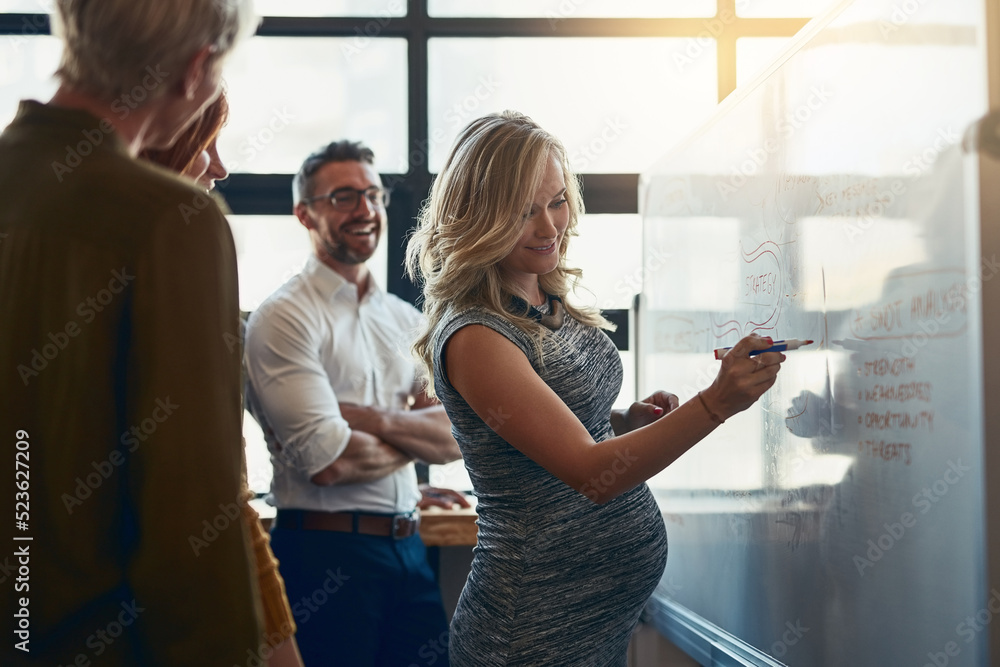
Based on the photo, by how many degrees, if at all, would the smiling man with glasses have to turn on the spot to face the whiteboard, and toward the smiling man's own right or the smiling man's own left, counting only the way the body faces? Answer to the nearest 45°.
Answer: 0° — they already face it

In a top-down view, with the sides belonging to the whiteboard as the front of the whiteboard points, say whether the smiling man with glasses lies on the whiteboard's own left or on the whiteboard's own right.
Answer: on the whiteboard's own right

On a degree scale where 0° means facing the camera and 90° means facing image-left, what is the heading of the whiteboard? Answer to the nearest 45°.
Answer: approximately 45°

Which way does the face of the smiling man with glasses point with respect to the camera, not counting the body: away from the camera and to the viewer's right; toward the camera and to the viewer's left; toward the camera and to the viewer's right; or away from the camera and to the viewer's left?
toward the camera and to the viewer's right

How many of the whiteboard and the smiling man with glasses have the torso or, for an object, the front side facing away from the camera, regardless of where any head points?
0
